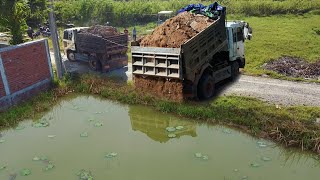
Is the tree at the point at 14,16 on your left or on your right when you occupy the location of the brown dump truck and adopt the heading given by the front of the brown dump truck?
on your left

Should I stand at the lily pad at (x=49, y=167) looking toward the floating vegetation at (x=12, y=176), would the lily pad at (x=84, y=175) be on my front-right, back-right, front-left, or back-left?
back-left

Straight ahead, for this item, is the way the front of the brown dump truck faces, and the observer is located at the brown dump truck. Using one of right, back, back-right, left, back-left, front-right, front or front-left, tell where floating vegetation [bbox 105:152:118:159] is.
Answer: back-left

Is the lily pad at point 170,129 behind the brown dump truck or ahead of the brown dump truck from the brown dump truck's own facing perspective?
behind

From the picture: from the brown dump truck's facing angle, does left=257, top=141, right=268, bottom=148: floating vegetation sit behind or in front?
behind

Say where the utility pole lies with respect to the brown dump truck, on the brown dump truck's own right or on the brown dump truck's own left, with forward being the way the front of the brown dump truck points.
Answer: on the brown dump truck's own left

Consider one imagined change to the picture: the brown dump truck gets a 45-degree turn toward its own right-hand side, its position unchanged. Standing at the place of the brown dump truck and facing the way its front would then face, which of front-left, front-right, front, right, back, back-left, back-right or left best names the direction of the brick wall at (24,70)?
back-left
